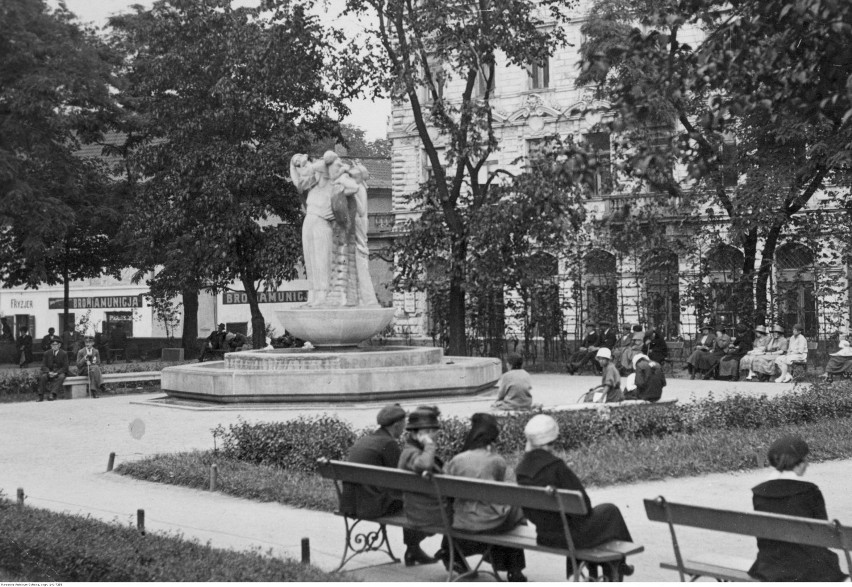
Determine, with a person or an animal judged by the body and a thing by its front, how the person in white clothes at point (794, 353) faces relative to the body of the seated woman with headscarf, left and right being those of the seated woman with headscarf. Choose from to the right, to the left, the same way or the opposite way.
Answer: the opposite way

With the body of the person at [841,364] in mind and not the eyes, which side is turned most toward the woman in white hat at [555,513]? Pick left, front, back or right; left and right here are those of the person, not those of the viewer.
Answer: left

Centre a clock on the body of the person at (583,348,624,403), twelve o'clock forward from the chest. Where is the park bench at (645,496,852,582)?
The park bench is roughly at 9 o'clock from the person.

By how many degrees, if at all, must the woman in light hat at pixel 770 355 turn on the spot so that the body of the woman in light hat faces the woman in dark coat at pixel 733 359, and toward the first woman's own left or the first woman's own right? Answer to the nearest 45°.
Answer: approximately 90° to the first woman's own right

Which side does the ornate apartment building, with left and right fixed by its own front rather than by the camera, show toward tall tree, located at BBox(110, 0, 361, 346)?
right

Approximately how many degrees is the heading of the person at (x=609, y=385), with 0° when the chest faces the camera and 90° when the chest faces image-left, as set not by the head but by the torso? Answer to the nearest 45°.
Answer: approximately 90°

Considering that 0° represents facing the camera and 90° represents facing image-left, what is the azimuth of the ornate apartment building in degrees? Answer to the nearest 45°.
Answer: approximately 0°

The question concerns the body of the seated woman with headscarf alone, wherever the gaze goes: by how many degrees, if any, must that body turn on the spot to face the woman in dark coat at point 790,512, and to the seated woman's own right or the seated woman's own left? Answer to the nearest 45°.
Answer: approximately 90° to the seated woman's own right

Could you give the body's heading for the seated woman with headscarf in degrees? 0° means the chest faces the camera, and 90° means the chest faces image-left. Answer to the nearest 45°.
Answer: approximately 225°

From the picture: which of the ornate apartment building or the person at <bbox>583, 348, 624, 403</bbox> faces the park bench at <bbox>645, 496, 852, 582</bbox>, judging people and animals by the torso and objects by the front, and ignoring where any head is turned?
the ornate apartment building

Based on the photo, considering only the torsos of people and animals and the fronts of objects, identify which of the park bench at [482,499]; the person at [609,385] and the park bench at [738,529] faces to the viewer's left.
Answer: the person
